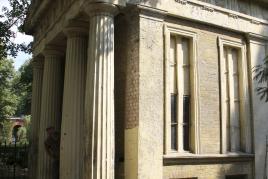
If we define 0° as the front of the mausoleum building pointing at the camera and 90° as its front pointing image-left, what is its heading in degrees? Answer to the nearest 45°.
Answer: approximately 45°
